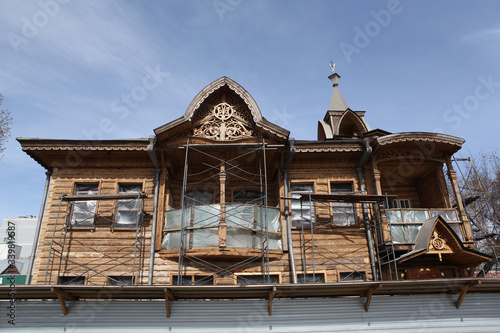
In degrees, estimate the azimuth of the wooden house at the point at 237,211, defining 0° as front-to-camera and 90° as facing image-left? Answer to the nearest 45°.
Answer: approximately 0°

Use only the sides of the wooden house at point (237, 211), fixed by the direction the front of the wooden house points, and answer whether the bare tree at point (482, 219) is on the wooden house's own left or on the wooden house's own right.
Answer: on the wooden house's own left
